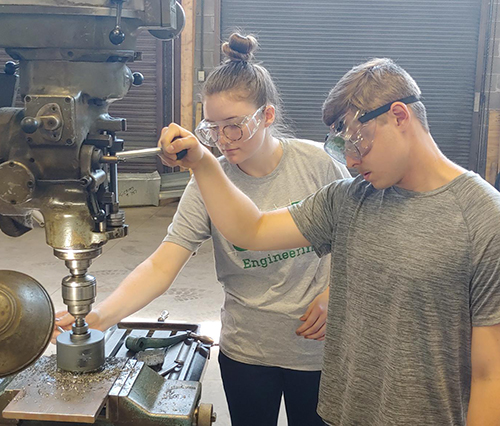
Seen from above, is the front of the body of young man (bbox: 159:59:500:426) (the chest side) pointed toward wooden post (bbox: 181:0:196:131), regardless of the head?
no

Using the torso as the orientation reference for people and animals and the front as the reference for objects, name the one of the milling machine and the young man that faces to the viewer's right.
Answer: the milling machine

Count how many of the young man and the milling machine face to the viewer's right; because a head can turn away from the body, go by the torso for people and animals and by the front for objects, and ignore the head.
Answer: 1

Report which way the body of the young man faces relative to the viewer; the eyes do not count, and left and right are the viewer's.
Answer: facing the viewer and to the left of the viewer

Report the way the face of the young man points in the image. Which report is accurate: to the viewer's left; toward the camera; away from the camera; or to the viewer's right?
to the viewer's left

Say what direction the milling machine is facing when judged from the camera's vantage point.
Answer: facing to the right of the viewer
